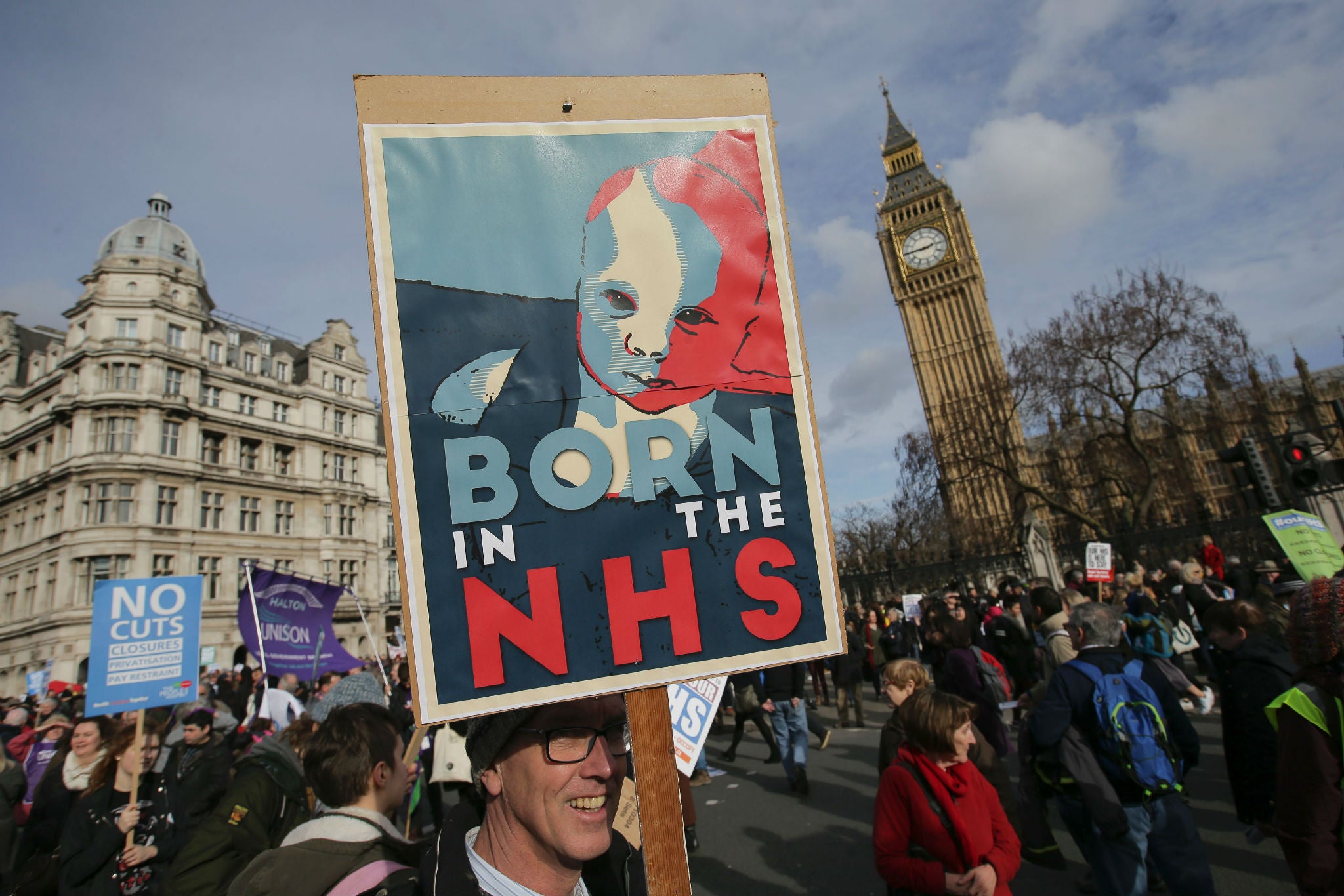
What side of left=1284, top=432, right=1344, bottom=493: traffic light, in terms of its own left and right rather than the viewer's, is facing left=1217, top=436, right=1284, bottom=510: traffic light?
right

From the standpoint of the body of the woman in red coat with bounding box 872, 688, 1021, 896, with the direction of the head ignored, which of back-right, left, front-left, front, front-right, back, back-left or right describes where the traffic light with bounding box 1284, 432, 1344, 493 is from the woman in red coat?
left

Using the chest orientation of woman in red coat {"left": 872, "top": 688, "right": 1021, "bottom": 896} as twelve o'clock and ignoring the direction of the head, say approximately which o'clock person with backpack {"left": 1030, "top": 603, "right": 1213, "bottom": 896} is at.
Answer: The person with backpack is roughly at 9 o'clock from the woman in red coat.

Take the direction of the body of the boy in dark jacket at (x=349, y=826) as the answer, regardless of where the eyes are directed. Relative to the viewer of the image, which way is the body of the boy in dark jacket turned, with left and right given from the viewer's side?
facing away from the viewer and to the right of the viewer

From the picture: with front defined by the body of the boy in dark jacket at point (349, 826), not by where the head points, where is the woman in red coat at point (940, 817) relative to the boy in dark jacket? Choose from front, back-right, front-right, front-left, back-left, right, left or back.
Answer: front-right

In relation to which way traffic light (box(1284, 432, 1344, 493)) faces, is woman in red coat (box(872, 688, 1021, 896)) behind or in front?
in front

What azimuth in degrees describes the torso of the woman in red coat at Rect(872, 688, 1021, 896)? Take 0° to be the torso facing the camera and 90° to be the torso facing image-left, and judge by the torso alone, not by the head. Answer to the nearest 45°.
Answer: approximately 315°

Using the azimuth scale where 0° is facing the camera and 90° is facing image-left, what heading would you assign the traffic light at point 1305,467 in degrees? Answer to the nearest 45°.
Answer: approximately 45°

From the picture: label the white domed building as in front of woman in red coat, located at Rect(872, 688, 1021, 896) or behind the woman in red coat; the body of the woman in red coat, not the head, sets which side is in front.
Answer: behind

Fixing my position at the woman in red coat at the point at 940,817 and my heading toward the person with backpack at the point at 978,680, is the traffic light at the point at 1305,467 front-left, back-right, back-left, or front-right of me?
front-right

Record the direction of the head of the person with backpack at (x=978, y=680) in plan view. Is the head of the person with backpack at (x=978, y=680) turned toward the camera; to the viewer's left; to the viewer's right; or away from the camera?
away from the camera

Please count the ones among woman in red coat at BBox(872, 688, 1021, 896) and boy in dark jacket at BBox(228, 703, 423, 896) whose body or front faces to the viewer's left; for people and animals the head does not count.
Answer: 0

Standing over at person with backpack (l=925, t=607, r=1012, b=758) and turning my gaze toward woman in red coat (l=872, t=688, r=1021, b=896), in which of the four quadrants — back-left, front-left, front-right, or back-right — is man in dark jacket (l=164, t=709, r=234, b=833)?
front-right

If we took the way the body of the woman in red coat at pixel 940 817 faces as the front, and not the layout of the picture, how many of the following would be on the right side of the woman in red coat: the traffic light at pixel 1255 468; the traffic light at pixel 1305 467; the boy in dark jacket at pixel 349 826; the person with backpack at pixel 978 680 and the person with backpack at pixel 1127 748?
1

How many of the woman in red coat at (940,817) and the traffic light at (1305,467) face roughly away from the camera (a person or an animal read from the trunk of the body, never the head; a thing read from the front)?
0

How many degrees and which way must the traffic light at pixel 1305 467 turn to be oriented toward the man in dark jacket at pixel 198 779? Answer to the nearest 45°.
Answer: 0° — it already faces them

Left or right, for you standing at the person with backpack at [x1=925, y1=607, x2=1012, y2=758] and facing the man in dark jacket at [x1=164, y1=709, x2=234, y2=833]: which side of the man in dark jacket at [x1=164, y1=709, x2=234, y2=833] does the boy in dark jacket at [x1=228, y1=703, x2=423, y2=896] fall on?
left
